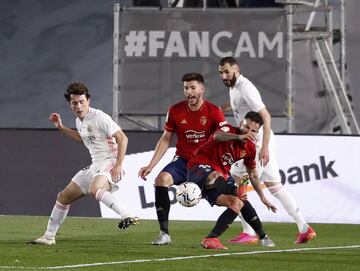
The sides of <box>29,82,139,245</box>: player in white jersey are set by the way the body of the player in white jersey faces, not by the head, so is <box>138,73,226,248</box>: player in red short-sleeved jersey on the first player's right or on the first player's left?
on the first player's left

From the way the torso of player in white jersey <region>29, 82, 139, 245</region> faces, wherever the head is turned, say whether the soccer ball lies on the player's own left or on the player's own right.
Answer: on the player's own left

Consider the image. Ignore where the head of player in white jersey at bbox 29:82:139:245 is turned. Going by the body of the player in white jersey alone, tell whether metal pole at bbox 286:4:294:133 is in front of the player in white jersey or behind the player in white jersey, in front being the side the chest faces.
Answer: behind

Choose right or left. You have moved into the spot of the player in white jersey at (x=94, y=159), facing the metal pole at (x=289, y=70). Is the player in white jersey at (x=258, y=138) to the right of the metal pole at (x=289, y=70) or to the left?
right
